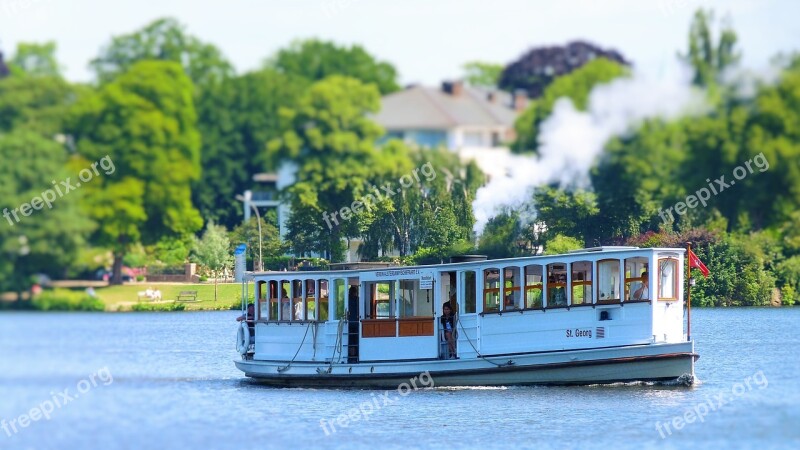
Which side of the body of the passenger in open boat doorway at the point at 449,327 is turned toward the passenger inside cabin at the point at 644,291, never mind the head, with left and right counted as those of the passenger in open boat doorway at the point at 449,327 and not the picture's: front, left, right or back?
left

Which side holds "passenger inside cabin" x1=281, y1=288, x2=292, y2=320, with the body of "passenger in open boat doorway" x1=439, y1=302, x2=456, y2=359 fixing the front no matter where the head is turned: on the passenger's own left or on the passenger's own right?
on the passenger's own right

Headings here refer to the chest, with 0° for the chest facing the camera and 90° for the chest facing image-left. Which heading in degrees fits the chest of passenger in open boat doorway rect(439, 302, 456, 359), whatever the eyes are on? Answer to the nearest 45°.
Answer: approximately 0°
